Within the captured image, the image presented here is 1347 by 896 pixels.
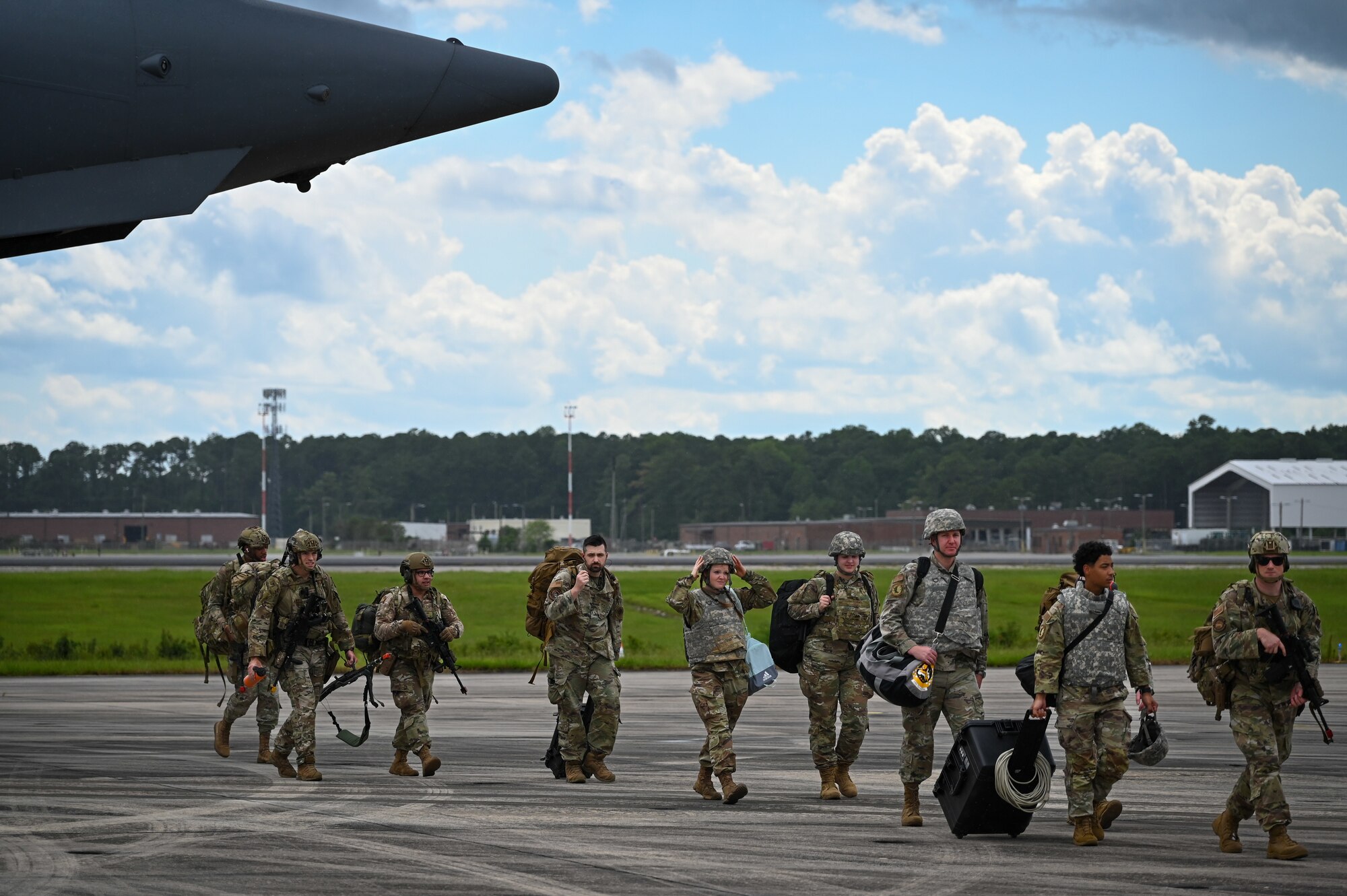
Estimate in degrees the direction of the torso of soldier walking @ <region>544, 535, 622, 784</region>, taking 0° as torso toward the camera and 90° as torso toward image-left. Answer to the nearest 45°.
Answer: approximately 315°

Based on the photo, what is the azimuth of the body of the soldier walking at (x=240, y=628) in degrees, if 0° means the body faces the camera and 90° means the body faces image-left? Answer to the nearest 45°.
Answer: approximately 315°
